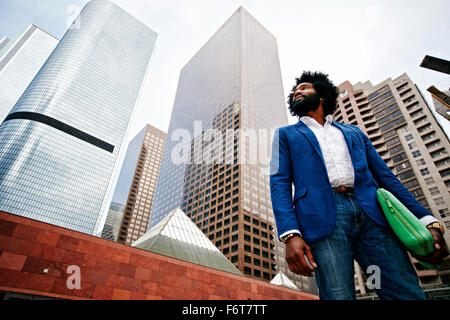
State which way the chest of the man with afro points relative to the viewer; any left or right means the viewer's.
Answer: facing the viewer

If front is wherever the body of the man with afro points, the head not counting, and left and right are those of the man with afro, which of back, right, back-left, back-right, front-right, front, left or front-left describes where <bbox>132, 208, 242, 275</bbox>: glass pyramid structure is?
back-right
